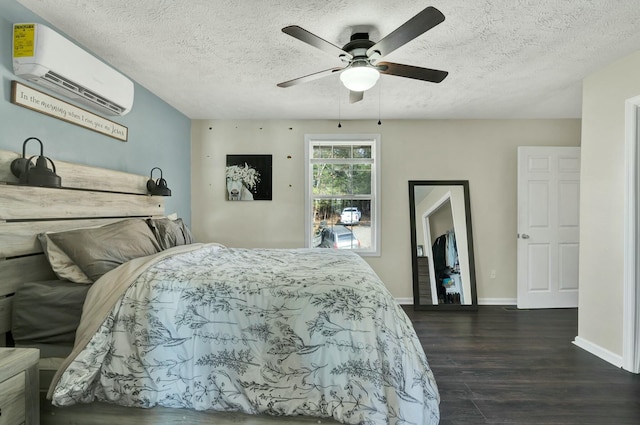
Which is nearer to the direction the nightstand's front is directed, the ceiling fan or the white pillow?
the ceiling fan

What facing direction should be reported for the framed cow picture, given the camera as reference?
facing the viewer

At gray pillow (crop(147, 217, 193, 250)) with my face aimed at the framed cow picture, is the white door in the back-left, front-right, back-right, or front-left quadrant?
front-right

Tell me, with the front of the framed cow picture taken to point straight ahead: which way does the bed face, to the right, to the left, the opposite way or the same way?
to the left

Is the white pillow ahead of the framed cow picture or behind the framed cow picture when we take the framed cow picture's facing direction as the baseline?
ahead

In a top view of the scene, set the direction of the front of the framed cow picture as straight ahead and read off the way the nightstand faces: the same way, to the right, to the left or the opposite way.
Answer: to the left

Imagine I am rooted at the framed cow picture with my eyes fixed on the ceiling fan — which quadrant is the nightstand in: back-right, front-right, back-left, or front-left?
front-right

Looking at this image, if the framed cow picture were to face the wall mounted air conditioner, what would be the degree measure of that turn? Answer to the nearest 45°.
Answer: approximately 45° to its right

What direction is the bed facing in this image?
to the viewer's right

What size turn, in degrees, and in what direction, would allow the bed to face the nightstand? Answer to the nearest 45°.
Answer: approximately 180°

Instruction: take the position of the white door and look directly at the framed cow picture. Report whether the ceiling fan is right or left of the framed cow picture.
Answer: left

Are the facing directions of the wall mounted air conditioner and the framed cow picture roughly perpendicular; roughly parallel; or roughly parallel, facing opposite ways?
roughly perpendicular

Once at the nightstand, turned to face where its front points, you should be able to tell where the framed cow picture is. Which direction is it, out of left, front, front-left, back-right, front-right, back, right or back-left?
left

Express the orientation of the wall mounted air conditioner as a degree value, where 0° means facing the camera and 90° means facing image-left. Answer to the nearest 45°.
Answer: approximately 315°

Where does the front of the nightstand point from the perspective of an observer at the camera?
facing the viewer and to the right of the viewer
